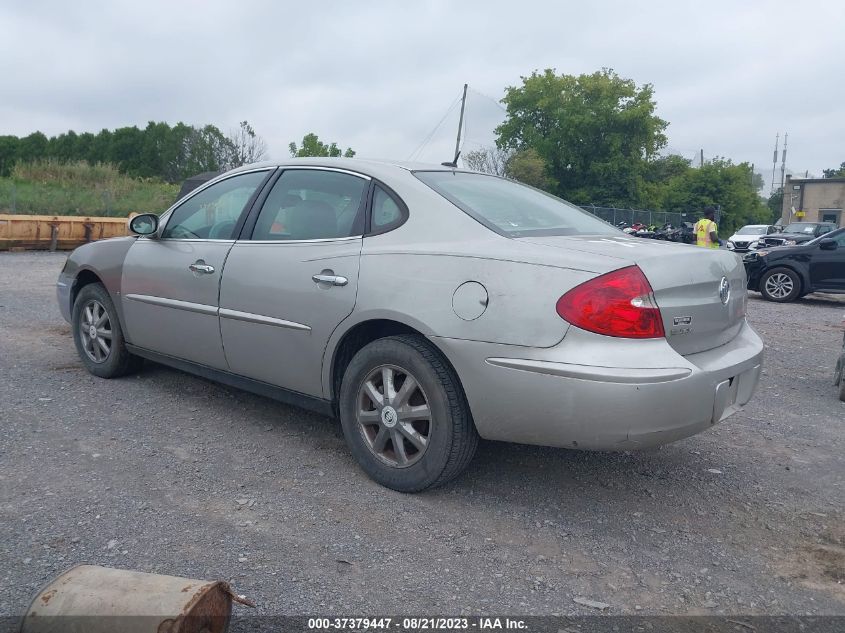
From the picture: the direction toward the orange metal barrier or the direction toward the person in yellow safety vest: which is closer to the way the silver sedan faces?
the orange metal barrier

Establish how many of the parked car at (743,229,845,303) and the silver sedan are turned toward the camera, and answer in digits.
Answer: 0

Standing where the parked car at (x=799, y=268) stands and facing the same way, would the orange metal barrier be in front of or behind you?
in front

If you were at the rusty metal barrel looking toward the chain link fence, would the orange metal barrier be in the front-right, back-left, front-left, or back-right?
front-left

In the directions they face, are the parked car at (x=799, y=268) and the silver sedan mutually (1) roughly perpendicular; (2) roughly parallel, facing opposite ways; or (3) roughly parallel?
roughly parallel

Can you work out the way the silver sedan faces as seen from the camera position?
facing away from the viewer and to the left of the viewer

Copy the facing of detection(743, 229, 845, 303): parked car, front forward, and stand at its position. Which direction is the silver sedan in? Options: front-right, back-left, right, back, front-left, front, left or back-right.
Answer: left

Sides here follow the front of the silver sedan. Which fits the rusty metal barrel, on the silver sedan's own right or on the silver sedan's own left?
on the silver sedan's own left

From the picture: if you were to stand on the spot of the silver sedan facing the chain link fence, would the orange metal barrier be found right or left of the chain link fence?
left

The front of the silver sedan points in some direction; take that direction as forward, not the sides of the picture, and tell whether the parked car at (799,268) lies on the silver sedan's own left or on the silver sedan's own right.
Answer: on the silver sedan's own right

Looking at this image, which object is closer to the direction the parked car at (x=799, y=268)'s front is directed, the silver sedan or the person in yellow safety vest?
the person in yellow safety vest

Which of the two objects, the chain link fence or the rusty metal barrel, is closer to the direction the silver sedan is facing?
the chain link fence

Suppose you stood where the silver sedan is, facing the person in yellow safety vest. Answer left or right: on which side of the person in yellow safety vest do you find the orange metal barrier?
left

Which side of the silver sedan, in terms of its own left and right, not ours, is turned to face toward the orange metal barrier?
front

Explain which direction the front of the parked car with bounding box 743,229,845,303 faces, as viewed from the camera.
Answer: facing to the left of the viewer

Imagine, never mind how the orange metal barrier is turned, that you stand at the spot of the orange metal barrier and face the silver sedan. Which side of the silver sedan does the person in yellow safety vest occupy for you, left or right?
left

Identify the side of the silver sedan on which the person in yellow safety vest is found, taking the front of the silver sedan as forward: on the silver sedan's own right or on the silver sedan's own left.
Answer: on the silver sedan's own right

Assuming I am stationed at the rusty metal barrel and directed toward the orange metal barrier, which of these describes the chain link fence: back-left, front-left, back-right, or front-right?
front-right

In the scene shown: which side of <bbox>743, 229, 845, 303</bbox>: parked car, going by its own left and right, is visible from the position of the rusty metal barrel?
left
